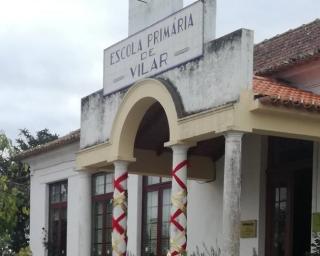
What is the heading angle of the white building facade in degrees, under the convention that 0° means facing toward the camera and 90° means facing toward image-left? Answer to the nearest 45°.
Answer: approximately 45°
